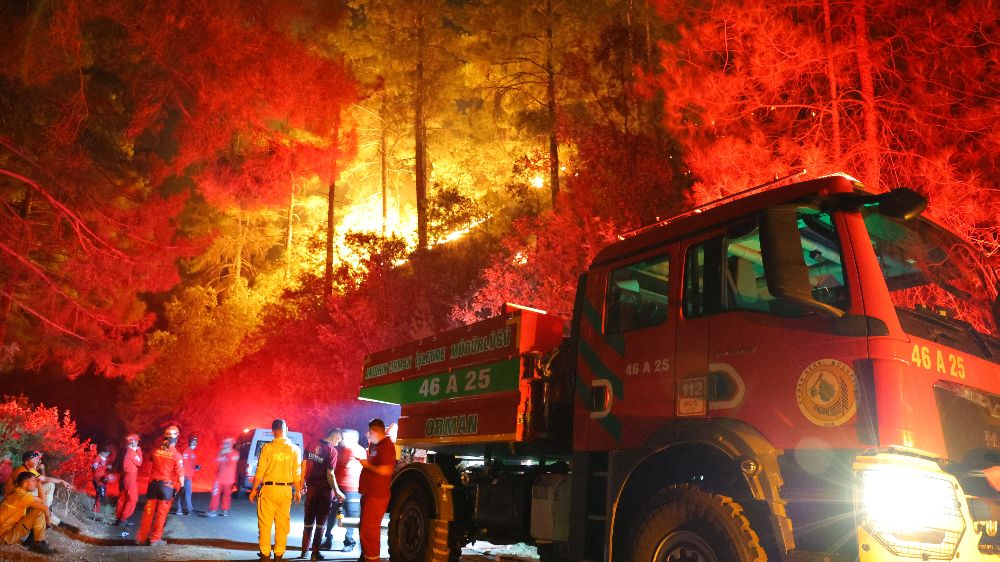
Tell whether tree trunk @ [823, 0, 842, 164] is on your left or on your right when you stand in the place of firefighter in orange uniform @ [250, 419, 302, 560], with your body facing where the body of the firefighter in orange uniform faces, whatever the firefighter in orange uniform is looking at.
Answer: on your right

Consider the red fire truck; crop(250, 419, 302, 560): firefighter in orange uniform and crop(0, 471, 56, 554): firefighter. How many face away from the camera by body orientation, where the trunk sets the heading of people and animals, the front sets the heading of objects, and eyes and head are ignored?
1

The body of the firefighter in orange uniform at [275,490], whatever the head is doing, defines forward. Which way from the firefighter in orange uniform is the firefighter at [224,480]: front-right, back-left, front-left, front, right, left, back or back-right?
front

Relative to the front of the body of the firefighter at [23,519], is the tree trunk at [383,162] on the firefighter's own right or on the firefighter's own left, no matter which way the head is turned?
on the firefighter's own left

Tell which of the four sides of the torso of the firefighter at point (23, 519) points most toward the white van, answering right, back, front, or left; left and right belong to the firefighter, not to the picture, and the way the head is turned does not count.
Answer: left

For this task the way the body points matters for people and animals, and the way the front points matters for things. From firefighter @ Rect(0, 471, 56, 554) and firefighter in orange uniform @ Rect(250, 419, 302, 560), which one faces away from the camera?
the firefighter in orange uniform

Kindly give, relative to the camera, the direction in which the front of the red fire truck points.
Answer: facing the viewer and to the right of the viewer

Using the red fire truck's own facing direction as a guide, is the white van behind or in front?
behind

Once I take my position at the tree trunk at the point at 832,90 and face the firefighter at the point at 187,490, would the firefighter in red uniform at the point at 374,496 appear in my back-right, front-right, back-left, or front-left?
front-left

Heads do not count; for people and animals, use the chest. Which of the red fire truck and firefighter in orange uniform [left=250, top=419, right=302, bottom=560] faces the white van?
the firefighter in orange uniform

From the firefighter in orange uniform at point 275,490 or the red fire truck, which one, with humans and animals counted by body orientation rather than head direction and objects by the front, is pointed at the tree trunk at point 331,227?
the firefighter in orange uniform

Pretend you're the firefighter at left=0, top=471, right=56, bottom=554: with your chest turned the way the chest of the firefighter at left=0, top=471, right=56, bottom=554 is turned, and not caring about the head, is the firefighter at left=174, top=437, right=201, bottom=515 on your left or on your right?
on your left

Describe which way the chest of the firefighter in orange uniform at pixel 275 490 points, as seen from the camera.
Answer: away from the camera

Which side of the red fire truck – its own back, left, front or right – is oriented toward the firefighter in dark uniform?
back

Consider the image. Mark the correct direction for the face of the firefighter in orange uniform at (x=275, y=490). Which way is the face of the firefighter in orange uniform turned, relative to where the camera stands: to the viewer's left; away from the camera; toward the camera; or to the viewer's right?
away from the camera

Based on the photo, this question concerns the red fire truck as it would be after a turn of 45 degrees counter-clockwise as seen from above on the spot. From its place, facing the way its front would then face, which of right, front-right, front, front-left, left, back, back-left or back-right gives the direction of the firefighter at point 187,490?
back-left

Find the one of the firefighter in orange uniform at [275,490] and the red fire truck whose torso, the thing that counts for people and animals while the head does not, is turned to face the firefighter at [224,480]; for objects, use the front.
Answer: the firefighter in orange uniform

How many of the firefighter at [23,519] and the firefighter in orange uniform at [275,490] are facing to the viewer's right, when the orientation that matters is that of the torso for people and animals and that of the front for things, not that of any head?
1
